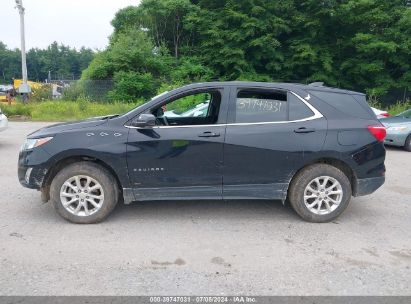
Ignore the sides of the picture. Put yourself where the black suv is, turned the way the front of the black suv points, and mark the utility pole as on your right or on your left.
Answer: on your right

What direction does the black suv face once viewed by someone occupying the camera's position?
facing to the left of the viewer
